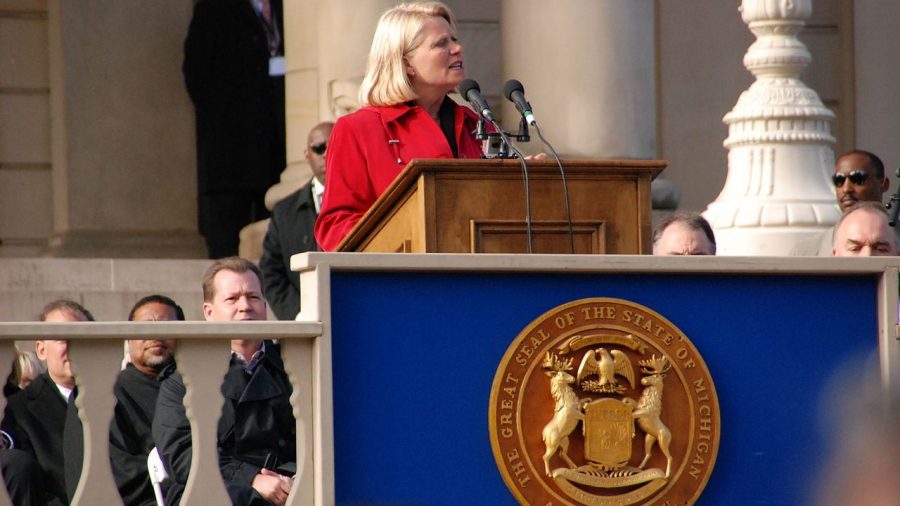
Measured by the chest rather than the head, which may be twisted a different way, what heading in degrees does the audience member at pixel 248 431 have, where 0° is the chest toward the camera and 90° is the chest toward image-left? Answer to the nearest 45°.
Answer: approximately 315°

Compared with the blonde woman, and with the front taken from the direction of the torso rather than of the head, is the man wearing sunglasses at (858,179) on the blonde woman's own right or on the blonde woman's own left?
on the blonde woman's own left

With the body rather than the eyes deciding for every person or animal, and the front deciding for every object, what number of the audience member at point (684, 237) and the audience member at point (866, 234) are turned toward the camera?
2

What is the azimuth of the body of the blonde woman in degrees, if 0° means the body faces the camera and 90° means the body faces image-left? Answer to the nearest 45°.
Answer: approximately 315°
